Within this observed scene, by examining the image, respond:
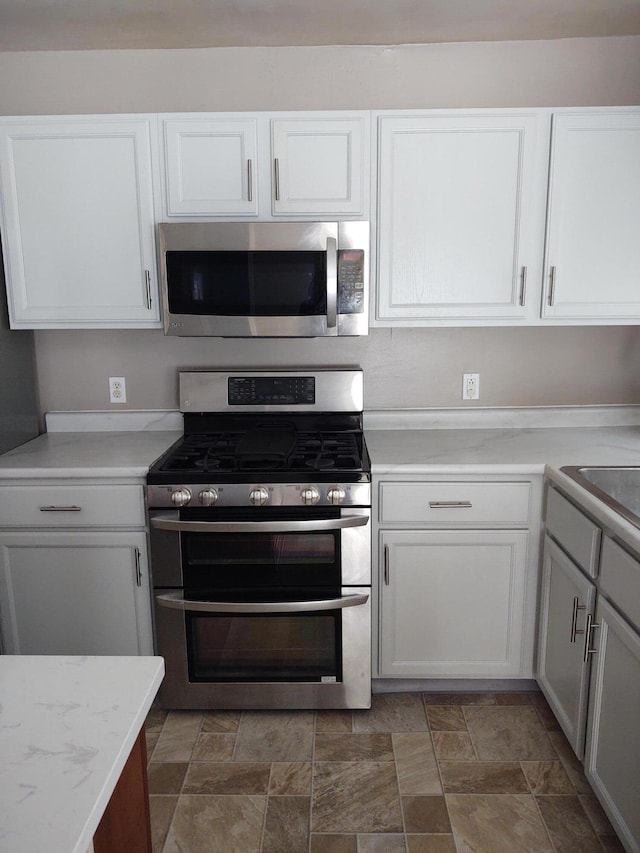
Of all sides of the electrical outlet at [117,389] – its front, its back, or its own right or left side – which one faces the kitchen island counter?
front

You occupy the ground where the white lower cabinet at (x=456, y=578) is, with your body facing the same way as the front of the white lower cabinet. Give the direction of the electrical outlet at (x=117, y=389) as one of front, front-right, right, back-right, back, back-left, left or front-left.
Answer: right

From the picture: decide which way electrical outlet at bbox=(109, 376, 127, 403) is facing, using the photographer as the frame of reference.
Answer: facing the viewer

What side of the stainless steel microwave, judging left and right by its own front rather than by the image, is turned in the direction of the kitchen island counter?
front

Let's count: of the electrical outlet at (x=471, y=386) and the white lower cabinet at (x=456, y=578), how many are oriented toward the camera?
2

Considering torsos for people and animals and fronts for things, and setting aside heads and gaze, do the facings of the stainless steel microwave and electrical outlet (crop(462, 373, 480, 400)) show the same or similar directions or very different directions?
same or similar directions

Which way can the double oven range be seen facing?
toward the camera

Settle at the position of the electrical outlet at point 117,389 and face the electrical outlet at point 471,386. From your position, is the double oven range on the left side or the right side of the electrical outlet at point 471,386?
right

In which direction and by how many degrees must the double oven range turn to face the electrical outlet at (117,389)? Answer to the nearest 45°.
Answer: approximately 135° to its right

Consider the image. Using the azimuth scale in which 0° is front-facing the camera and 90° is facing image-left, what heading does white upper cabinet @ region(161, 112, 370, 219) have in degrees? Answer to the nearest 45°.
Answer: approximately 0°

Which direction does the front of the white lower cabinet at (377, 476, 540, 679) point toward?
toward the camera

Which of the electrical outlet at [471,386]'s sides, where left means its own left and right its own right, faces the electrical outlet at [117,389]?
right
